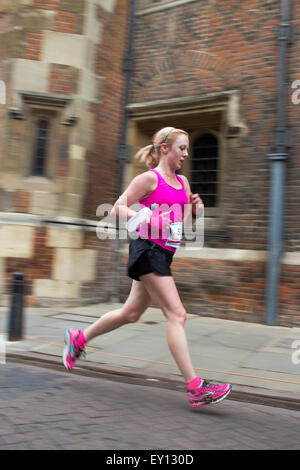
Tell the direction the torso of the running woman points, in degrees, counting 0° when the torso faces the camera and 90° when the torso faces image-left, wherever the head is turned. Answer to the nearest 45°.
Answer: approximately 315°

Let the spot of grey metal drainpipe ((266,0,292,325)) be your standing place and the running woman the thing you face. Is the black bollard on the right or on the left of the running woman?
right

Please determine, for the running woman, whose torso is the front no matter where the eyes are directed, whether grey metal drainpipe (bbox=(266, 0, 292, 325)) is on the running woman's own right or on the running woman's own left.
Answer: on the running woman's own left

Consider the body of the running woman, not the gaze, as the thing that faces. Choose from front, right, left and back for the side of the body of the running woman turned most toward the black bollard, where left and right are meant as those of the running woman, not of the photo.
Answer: back
